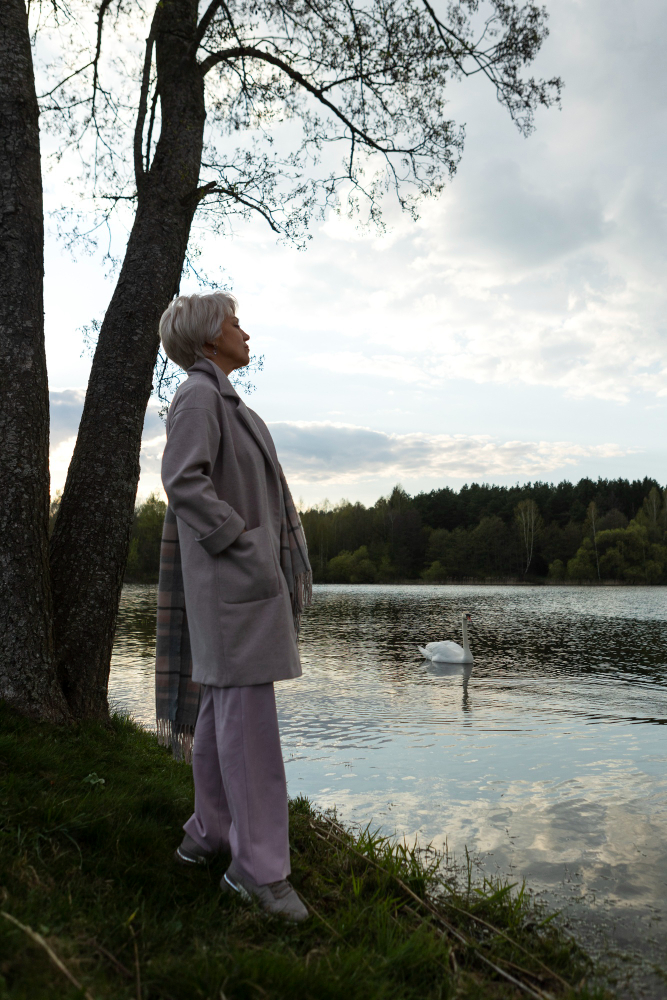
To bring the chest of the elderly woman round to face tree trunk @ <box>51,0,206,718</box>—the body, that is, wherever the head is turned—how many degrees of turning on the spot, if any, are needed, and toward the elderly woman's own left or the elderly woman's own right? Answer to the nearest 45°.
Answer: approximately 90° to the elderly woman's own left

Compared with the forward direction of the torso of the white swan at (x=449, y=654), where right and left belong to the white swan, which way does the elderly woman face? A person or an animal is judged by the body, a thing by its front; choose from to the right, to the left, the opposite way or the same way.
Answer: the same way

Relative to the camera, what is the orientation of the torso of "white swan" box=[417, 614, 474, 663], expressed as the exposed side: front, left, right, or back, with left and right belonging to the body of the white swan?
right

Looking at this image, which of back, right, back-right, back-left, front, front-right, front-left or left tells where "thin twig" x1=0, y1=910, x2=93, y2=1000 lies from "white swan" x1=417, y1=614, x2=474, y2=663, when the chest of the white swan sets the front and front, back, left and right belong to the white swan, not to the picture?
right

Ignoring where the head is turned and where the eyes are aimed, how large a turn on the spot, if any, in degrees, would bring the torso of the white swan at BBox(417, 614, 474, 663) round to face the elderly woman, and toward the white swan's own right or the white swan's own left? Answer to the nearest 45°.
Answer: approximately 90° to the white swan's own right

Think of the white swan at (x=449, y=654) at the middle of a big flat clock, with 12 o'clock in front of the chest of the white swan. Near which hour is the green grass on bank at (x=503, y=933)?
The green grass on bank is roughly at 3 o'clock from the white swan.

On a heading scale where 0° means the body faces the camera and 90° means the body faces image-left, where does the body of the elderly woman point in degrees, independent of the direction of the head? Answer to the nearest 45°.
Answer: approximately 270°

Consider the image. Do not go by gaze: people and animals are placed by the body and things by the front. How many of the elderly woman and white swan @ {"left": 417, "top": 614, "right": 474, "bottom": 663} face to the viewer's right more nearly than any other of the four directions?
2

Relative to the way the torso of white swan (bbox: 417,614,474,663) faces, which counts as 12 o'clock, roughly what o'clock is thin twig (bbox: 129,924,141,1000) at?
The thin twig is roughly at 3 o'clock from the white swan.

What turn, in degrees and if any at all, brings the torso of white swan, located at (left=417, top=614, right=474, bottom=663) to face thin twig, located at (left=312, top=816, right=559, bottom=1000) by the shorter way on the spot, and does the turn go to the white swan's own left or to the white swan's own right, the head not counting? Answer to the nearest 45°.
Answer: approximately 90° to the white swan's own right

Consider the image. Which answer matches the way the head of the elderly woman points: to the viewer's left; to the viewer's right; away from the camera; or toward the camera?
to the viewer's right
